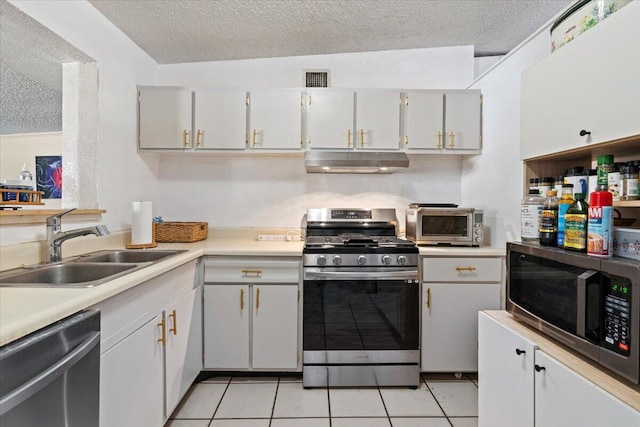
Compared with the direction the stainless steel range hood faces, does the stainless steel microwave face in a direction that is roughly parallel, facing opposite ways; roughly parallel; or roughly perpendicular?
roughly perpendicular

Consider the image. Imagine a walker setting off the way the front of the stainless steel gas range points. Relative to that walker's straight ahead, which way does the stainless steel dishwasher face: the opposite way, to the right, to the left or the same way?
to the left

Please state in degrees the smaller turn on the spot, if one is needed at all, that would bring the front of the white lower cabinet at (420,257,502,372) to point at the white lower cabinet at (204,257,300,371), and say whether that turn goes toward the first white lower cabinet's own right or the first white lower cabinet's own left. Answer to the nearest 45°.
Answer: approximately 45° to the first white lower cabinet's own right

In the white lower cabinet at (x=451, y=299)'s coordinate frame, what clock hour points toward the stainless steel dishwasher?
The stainless steel dishwasher is roughly at 1 o'clock from the white lower cabinet.

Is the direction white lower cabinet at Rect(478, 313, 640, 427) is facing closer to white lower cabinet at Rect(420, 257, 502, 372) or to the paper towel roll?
the paper towel roll

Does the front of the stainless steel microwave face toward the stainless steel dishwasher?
yes

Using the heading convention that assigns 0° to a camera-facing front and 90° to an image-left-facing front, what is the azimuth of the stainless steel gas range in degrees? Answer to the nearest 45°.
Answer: approximately 0°
